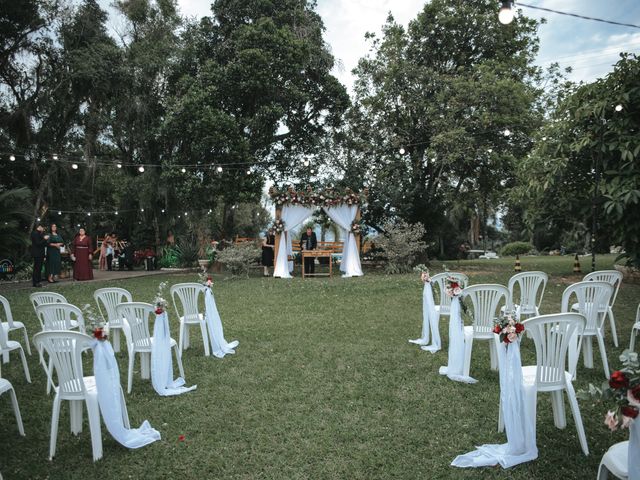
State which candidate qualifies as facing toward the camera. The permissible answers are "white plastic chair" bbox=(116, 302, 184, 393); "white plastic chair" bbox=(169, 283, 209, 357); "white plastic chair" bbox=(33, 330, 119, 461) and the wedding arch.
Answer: the wedding arch

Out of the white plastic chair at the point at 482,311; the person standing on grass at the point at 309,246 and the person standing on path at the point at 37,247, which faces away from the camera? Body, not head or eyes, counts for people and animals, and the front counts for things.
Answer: the white plastic chair

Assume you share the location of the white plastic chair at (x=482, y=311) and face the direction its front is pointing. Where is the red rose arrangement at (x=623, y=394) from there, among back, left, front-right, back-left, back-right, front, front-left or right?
back

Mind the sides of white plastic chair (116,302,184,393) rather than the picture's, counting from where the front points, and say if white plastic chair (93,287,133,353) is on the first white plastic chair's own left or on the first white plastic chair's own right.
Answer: on the first white plastic chair's own left

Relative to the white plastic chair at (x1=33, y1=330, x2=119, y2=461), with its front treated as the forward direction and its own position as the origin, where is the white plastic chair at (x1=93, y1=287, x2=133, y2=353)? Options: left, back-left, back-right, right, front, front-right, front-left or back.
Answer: front-left

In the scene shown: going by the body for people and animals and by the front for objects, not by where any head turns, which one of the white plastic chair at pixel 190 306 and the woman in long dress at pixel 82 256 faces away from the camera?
the white plastic chair

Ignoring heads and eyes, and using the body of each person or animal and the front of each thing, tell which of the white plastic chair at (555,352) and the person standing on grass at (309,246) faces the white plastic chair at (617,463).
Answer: the person standing on grass

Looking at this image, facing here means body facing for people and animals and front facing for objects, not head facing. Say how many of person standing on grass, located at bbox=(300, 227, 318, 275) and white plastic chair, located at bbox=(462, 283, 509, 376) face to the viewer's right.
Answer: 0

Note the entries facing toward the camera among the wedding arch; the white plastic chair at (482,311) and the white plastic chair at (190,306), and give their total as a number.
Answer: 1

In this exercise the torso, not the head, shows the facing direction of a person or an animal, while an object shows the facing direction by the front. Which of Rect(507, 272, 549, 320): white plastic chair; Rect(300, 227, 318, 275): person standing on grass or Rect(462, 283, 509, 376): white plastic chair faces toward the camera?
the person standing on grass

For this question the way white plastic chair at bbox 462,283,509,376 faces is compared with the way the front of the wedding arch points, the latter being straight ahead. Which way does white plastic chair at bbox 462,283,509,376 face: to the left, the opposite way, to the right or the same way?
the opposite way

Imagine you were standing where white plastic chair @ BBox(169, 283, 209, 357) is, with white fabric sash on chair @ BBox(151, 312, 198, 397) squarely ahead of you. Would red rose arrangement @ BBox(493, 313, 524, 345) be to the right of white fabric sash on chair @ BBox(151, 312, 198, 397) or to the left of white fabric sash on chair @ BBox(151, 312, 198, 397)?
left

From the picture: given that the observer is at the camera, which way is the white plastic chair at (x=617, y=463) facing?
facing away from the viewer and to the left of the viewer

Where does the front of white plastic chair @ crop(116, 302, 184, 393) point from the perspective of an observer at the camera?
facing away from the viewer and to the right of the viewer

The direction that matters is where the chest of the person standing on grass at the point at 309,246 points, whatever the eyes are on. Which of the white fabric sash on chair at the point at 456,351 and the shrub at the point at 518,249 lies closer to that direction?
the white fabric sash on chair

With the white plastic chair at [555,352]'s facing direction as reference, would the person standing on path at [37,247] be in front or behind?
in front

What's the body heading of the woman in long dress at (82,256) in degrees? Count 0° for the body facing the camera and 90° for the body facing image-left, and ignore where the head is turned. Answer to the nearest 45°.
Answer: approximately 0°
